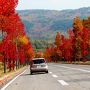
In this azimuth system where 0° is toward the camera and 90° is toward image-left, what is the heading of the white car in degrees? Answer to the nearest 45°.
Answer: approximately 180°
